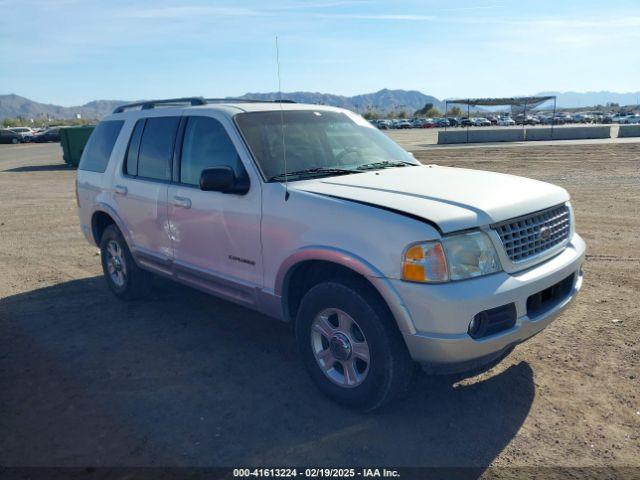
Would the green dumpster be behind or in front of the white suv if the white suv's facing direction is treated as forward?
behind

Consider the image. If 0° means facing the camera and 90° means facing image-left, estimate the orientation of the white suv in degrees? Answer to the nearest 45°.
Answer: approximately 315°
